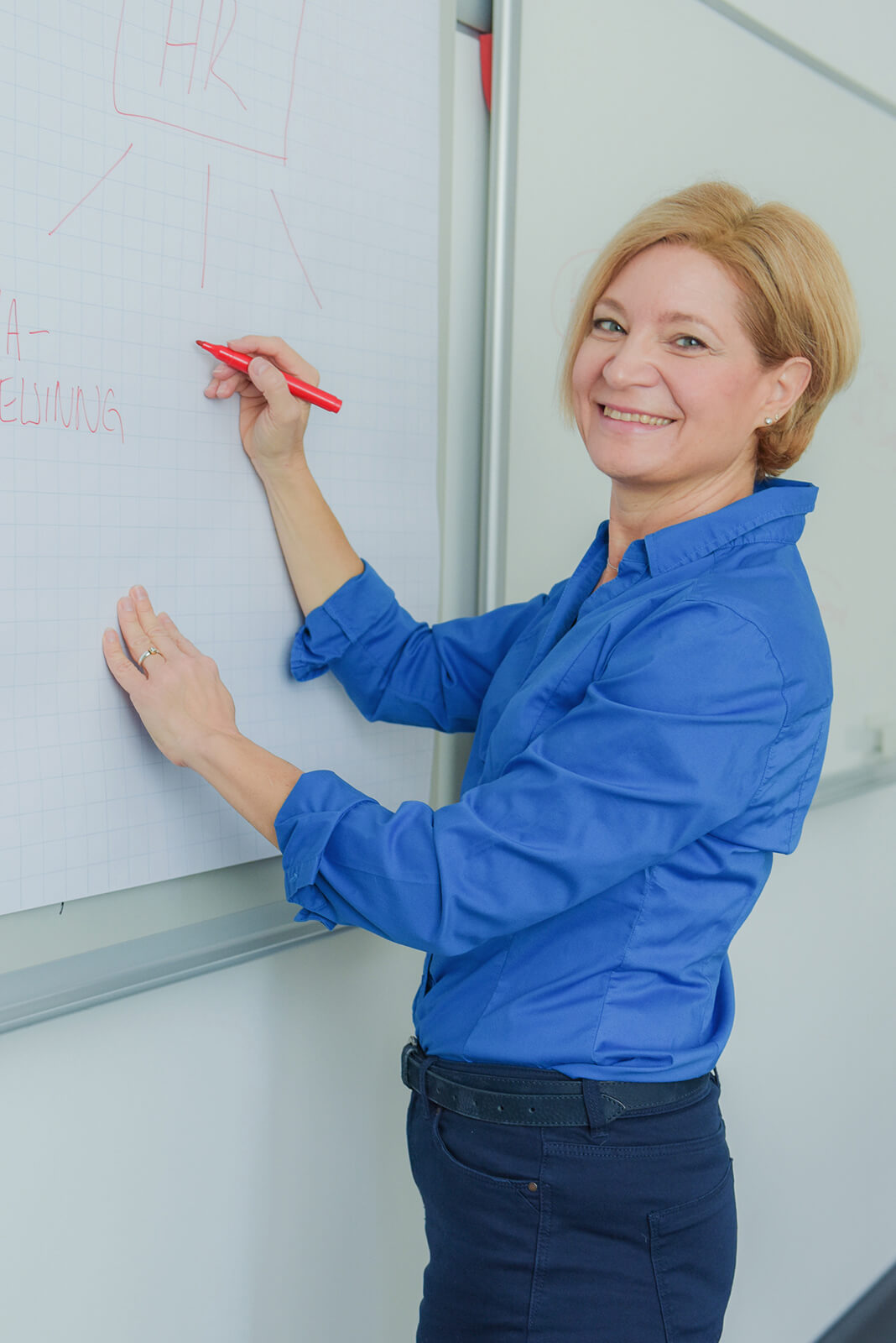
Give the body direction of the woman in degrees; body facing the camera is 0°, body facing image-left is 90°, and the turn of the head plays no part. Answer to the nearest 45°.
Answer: approximately 90°
